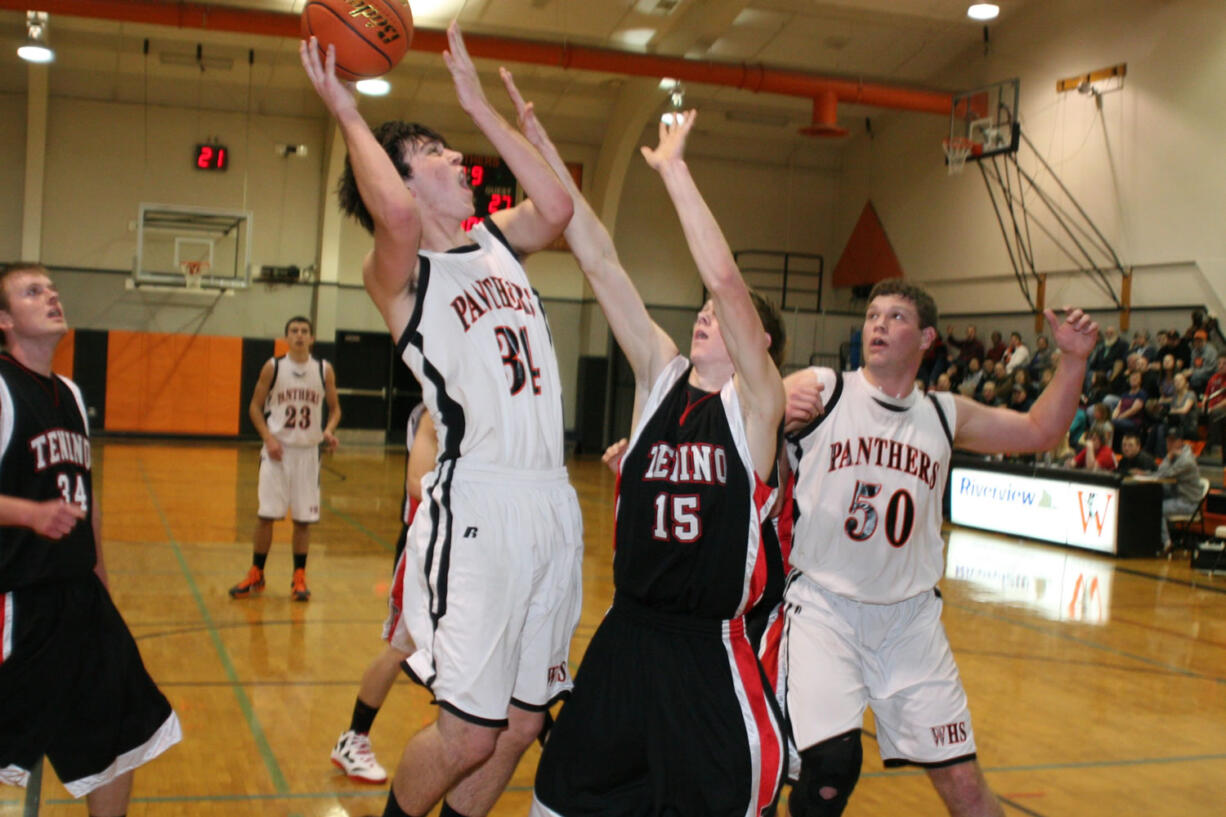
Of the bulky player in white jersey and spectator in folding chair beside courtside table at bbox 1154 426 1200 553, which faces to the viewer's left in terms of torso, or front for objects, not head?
the spectator in folding chair beside courtside table

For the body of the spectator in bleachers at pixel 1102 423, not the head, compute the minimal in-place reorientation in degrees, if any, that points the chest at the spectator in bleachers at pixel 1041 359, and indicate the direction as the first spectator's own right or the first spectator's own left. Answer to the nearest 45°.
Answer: approximately 135° to the first spectator's own right

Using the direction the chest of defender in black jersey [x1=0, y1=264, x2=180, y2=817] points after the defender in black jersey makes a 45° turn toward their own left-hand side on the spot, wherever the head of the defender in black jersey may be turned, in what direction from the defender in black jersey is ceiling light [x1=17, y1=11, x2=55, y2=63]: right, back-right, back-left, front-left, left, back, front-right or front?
left

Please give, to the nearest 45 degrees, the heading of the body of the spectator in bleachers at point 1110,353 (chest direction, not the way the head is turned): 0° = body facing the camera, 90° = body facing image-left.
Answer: approximately 45°

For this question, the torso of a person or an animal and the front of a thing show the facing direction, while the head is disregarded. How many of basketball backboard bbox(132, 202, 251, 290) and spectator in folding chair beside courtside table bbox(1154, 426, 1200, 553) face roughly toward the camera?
1

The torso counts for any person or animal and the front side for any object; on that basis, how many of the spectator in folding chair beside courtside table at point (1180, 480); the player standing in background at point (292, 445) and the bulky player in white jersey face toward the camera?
2

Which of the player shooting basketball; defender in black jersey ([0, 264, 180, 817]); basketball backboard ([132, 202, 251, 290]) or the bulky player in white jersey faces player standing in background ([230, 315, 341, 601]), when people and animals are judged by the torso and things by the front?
the basketball backboard

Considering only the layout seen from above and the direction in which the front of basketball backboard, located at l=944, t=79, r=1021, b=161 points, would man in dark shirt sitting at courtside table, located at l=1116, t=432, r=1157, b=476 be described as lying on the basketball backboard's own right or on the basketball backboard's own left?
on the basketball backboard's own left

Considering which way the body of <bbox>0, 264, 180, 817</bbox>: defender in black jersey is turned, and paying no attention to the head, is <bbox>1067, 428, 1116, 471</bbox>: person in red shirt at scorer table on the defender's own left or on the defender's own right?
on the defender's own left

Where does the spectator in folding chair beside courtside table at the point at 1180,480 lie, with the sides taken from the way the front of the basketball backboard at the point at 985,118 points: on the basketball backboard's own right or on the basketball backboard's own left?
on the basketball backboard's own left
